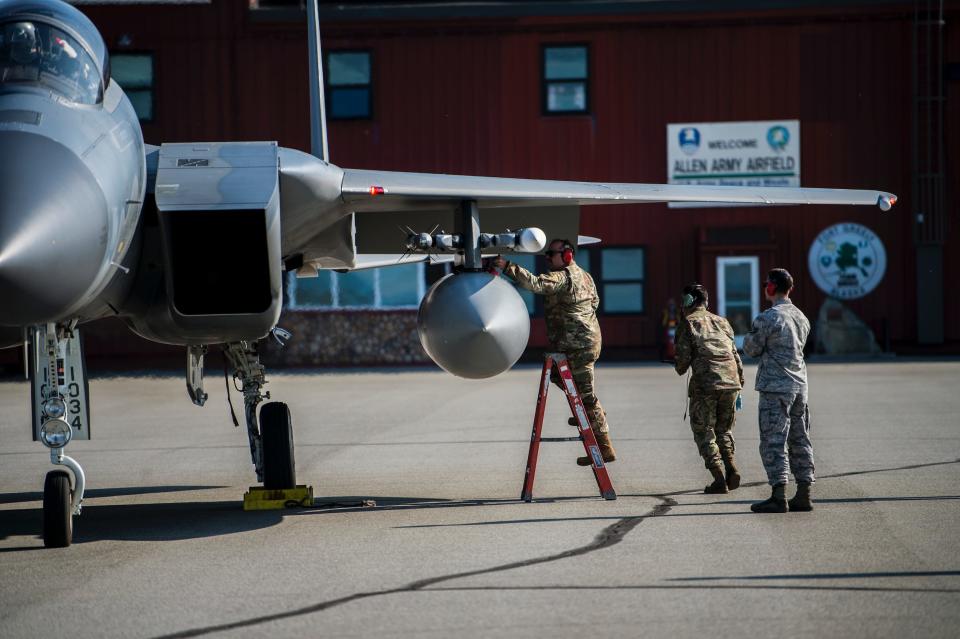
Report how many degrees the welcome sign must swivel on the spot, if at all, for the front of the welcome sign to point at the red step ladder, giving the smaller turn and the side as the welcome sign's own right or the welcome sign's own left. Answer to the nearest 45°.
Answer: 0° — it already faces it

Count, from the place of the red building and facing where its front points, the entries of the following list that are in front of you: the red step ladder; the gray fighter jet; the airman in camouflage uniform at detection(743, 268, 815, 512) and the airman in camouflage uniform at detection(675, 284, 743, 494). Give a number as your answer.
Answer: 4

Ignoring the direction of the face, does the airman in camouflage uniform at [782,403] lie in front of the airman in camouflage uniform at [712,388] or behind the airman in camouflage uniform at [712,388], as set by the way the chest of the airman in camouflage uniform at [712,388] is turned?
behind

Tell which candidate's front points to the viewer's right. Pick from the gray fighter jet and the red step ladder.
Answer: the red step ladder

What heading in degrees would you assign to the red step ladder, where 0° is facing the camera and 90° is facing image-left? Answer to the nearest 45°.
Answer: approximately 270°

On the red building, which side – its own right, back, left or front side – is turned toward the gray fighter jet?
front

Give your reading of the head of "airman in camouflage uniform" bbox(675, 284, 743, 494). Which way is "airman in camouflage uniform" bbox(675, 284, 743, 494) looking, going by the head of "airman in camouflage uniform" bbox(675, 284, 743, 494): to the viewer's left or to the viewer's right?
to the viewer's left

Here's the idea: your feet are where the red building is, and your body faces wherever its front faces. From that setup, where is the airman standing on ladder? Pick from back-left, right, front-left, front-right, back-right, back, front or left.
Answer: front

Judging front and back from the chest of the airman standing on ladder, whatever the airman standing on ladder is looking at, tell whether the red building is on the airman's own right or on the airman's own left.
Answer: on the airman's own right

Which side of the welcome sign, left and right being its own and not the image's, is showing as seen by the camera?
front

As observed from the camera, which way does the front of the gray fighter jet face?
facing the viewer

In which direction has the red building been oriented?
toward the camera

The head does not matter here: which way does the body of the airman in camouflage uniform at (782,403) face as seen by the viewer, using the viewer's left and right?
facing away from the viewer and to the left of the viewer

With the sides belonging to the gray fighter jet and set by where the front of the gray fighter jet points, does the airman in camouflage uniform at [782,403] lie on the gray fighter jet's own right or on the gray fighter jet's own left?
on the gray fighter jet's own left

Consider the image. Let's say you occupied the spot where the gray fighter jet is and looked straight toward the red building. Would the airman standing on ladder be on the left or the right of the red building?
right

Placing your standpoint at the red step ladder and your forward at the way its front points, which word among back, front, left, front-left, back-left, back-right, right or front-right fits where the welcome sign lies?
left

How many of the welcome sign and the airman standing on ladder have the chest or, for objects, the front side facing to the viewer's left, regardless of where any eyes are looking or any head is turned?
1

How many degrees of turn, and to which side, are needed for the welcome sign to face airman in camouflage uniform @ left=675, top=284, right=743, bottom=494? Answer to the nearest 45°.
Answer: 0° — it already faces them

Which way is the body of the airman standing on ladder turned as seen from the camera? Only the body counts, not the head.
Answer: to the viewer's left
